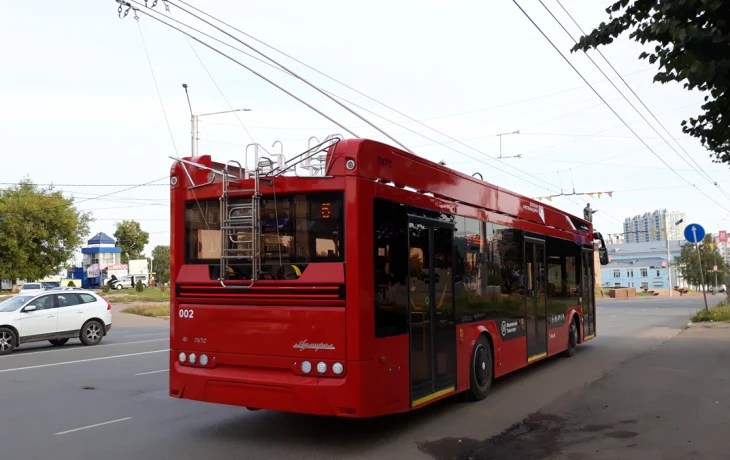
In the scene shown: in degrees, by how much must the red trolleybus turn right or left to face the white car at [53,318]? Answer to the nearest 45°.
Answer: approximately 90° to its left

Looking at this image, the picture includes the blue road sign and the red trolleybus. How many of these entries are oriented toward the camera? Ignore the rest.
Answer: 1

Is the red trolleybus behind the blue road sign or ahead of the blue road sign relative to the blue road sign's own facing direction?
ahead

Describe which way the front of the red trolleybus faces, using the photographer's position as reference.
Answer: facing away from the viewer and to the right of the viewer

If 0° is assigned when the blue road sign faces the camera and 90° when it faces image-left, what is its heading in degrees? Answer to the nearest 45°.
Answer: approximately 0°

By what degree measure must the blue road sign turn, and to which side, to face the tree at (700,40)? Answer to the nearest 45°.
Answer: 0° — it already faces it
